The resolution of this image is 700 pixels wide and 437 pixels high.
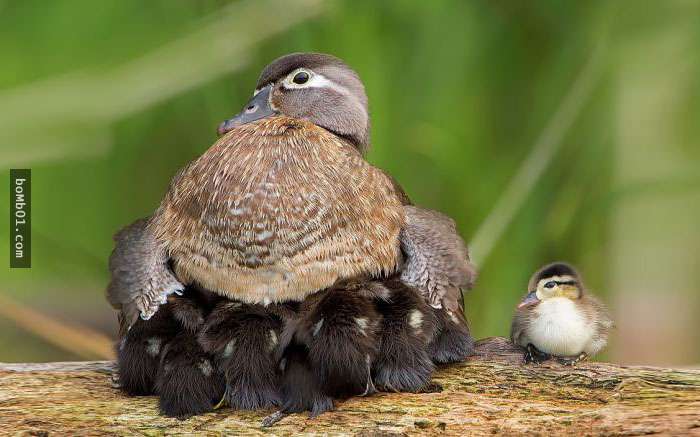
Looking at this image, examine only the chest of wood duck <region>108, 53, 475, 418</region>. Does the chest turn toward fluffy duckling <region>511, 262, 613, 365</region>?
no
